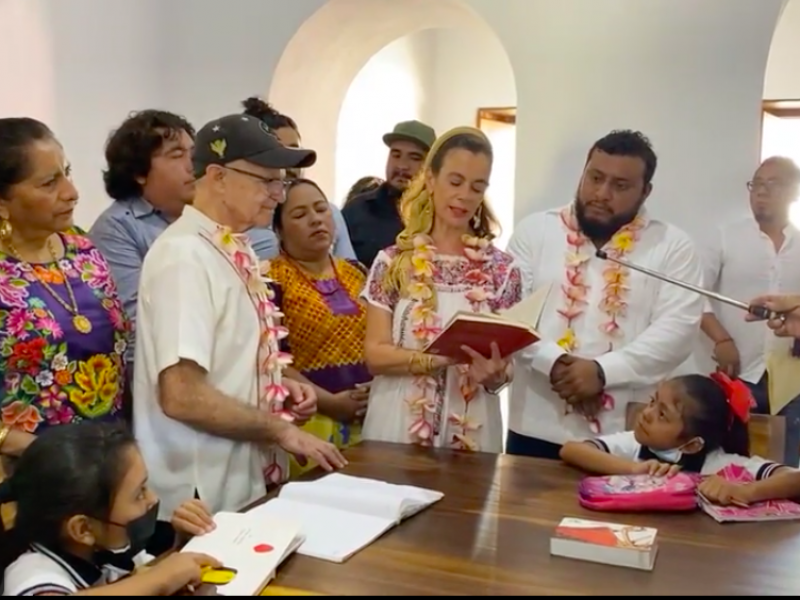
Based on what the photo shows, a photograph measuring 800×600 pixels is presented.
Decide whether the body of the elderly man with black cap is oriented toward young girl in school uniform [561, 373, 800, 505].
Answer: yes

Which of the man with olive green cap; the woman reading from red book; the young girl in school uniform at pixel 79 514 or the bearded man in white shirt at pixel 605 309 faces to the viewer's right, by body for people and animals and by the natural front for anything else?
the young girl in school uniform

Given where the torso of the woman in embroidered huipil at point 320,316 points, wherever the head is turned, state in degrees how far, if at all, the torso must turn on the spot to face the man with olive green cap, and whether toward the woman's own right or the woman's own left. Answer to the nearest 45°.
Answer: approximately 135° to the woman's own left

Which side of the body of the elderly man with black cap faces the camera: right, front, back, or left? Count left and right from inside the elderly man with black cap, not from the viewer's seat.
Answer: right

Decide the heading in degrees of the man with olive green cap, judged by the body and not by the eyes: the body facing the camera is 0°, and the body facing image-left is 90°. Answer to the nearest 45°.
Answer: approximately 0°

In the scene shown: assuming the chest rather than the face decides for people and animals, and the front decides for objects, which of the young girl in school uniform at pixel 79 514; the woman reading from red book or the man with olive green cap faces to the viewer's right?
the young girl in school uniform

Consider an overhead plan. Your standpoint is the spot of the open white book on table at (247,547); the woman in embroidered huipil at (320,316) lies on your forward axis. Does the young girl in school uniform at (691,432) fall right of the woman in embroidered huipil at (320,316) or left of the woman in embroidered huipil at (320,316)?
right

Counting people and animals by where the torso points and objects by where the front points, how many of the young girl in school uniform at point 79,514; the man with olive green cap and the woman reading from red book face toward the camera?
2

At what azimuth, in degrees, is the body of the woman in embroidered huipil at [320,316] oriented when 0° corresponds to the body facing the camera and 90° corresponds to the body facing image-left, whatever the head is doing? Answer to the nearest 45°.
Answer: approximately 315°
